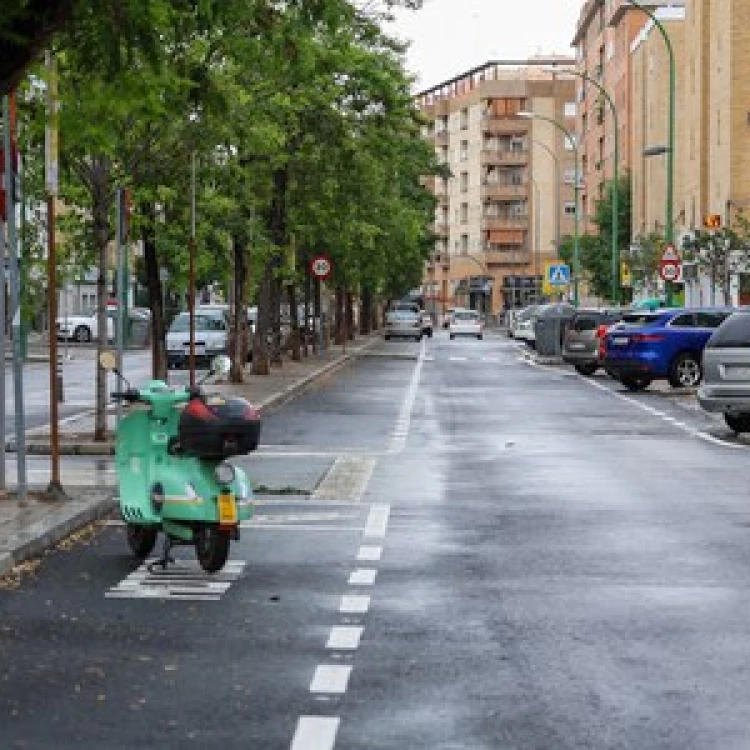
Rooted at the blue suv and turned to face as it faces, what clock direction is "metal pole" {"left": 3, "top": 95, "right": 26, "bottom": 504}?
The metal pole is roughly at 5 o'clock from the blue suv.

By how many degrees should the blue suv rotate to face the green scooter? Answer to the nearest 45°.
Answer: approximately 135° to its right

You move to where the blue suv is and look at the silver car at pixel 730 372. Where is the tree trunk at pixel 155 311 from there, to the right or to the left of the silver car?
right

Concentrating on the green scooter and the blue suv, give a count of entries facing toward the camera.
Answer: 0

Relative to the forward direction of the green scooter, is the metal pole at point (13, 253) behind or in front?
in front

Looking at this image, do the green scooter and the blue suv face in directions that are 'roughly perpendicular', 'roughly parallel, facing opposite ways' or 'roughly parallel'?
roughly perpendicular

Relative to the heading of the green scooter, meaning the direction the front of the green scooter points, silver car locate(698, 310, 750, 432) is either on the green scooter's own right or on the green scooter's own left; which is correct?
on the green scooter's own right

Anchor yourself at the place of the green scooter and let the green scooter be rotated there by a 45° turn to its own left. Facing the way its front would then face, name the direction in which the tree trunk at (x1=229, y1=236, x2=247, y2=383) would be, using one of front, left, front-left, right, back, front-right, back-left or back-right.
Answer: right

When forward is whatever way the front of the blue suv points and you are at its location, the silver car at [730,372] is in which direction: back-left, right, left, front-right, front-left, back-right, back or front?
back-right

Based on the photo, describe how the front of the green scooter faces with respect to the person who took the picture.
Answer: facing away from the viewer and to the left of the viewer

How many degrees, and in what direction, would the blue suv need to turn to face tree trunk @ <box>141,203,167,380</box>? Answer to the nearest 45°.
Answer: approximately 180°

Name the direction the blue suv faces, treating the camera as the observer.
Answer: facing away from the viewer and to the right of the viewer
